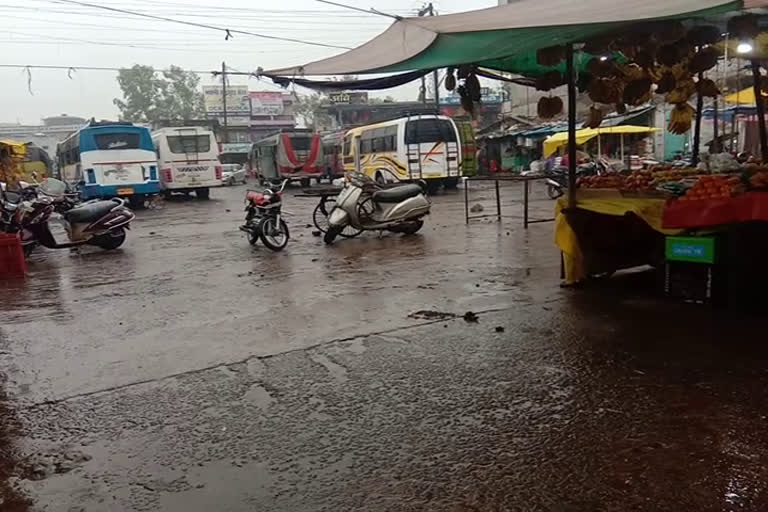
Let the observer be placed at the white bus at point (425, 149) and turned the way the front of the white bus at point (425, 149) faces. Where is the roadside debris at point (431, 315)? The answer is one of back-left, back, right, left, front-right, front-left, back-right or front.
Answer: back-left

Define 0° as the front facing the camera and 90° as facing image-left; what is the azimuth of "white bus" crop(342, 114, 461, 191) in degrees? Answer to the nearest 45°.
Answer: approximately 135°

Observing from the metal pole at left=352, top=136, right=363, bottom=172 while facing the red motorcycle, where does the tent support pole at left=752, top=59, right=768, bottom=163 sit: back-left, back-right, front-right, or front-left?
front-left

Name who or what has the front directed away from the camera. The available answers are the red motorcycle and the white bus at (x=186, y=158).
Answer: the white bus

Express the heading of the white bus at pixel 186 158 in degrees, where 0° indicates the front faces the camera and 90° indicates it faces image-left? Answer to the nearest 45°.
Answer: approximately 180°

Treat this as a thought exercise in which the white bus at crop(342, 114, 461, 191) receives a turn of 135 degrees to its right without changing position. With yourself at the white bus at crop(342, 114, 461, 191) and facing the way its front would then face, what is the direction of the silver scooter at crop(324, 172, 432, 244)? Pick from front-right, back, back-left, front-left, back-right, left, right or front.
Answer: right

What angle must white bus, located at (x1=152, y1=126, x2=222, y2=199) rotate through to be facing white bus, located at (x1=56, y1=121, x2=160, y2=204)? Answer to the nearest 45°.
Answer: approximately 135° to its left

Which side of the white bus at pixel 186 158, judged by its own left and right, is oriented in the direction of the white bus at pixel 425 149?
right

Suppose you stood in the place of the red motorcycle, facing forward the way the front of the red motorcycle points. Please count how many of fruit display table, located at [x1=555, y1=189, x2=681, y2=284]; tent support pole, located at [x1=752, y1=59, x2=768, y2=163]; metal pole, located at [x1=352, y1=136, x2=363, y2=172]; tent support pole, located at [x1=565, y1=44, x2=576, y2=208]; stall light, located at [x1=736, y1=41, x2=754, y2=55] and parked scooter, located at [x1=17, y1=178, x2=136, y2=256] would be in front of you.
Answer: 4
